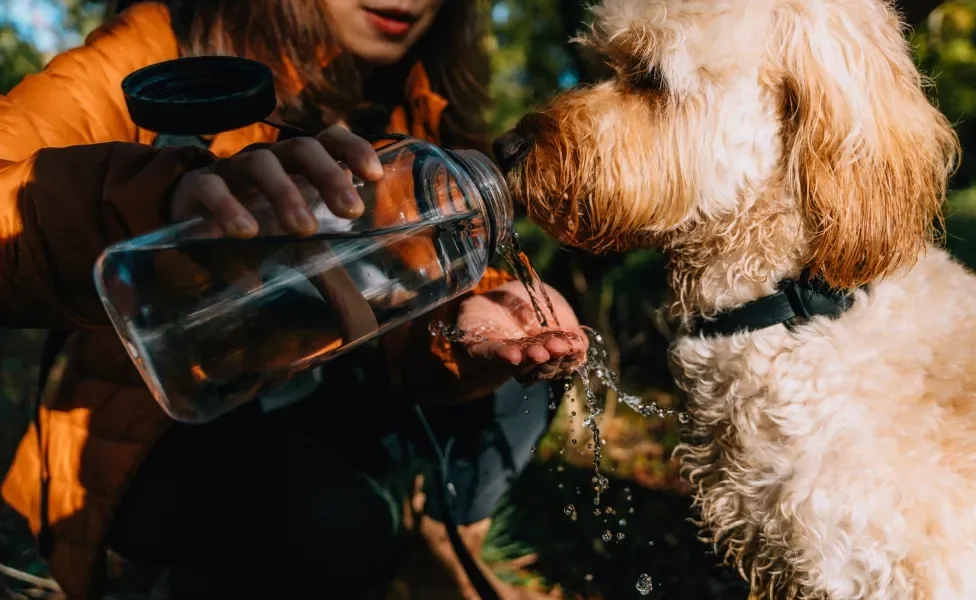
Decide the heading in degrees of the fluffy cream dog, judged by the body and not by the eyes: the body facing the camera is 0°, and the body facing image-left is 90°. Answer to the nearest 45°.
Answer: approximately 90°

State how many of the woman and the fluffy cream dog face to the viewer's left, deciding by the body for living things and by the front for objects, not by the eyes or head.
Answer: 1

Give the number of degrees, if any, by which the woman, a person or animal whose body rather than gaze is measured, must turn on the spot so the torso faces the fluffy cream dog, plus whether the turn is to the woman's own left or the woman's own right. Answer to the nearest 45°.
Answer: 0° — they already face it

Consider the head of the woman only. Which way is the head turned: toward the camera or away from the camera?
toward the camera

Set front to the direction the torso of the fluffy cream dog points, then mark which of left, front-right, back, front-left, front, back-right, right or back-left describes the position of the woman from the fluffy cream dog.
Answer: front

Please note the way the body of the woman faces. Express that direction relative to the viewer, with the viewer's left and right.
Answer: facing the viewer and to the right of the viewer
